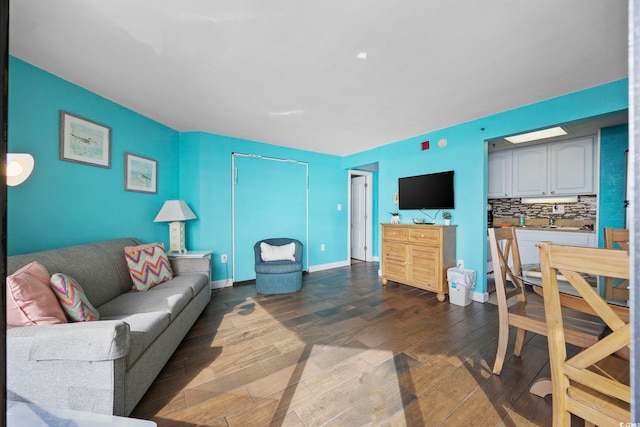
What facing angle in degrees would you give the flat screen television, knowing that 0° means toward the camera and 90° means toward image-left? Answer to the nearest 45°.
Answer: approximately 45°

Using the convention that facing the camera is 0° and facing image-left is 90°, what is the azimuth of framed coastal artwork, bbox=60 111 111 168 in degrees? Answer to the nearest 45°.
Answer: approximately 315°

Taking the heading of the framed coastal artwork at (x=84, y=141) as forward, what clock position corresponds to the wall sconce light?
The wall sconce light is roughly at 2 o'clock from the framed coastal artwork.

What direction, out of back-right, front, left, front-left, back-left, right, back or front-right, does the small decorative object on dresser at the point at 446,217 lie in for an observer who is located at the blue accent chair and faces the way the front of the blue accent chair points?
left

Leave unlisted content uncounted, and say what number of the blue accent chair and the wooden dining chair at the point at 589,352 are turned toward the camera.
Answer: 1

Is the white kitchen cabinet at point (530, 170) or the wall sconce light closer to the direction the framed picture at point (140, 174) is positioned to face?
the white kitchen cabinet

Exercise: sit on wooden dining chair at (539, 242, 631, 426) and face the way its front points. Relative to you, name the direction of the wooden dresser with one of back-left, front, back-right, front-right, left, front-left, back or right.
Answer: left

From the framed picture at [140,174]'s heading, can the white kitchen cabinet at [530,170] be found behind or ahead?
ahead

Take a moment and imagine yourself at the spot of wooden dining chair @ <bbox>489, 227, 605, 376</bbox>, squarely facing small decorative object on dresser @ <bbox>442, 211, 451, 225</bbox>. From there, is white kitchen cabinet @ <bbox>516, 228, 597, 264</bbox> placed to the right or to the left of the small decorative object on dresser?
right

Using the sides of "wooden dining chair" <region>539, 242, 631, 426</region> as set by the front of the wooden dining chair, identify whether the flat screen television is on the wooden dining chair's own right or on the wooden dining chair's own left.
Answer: on the wooden dining chair's own left

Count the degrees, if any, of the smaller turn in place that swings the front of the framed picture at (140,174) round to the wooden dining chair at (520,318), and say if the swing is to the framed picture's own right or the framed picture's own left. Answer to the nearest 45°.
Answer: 0° — it already faces it

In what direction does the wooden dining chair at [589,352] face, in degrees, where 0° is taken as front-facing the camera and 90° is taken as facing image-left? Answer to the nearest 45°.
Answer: approximately 225°

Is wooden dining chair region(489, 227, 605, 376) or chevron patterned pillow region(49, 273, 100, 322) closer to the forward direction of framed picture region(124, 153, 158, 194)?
the wooden dining chair
